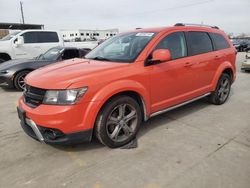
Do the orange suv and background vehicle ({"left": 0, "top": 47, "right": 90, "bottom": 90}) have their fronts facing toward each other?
no

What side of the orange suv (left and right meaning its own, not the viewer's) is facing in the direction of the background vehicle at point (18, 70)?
right

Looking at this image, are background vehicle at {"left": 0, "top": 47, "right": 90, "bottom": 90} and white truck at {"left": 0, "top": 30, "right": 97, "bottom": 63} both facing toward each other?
no

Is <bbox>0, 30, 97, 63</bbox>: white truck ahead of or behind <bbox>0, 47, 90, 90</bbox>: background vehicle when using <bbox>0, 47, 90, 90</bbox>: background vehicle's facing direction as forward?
behind

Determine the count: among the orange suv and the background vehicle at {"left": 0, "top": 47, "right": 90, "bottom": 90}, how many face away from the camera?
0

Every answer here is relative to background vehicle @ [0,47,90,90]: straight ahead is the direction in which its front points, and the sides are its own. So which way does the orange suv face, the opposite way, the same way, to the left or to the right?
the same way

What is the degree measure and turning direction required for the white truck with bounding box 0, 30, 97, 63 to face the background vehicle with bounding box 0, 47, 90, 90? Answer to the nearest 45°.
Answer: approximately 90° to its left

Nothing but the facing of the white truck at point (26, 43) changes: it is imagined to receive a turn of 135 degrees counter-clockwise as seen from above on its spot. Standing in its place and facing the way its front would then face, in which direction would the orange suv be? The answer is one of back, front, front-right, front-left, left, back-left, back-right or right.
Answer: front-right

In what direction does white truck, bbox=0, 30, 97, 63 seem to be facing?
to the viewer's left

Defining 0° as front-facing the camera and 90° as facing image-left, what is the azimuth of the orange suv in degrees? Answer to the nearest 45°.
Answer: approximately 45°

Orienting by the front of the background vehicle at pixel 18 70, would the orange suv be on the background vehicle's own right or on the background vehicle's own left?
on the background vehicle's own left
